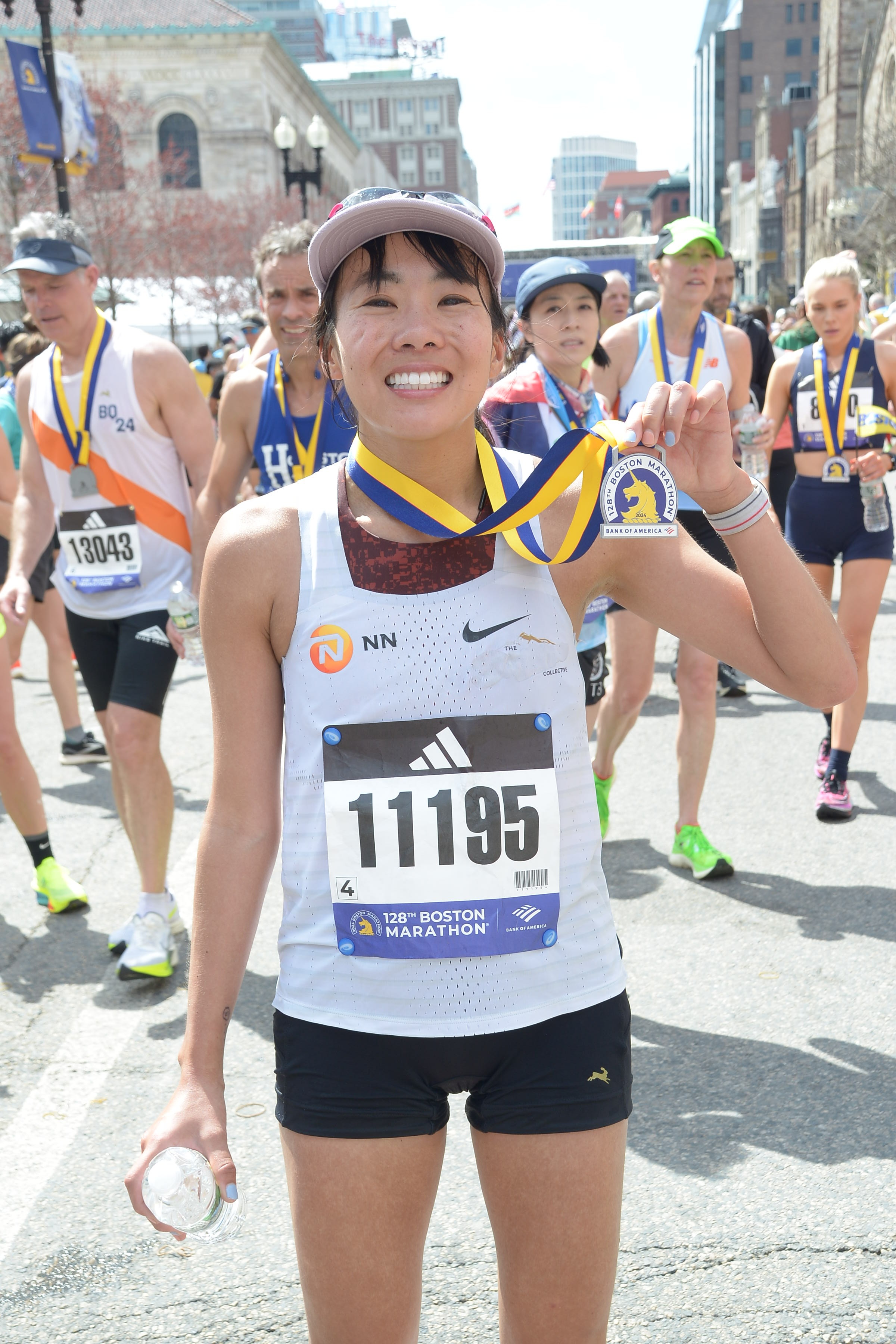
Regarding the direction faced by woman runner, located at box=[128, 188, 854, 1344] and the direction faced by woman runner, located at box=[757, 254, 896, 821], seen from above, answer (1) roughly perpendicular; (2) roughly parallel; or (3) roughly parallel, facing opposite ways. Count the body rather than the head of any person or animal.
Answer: roughly parallel

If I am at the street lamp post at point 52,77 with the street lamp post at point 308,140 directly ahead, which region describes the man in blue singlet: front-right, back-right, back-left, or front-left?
back-right

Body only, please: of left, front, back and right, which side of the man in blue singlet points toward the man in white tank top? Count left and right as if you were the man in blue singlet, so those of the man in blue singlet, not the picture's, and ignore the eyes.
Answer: right

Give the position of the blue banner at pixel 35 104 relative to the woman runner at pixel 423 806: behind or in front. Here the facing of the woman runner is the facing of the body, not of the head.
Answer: behind

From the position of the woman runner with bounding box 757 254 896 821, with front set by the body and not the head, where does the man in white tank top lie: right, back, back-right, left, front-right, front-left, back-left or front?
front-right

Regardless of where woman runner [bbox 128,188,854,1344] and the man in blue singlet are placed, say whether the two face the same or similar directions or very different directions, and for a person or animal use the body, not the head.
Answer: same or similar directions

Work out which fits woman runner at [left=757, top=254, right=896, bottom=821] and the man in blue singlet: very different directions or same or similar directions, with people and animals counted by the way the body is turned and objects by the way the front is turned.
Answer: same or similar directions

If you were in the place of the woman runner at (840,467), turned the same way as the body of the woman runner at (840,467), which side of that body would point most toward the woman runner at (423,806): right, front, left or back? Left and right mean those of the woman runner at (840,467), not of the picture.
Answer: front

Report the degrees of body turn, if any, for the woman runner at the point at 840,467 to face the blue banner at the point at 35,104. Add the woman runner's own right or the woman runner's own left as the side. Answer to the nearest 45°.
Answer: approximately 135° to the woman runner's own right

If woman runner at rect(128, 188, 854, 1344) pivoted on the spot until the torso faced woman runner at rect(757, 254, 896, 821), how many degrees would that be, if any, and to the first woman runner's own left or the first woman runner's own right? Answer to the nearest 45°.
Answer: approximately 180°

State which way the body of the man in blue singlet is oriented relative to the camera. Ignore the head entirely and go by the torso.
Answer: toward the camera

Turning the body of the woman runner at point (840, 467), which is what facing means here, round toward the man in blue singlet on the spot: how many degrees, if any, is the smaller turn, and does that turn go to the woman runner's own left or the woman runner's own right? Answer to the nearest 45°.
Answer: approximately 45° to the woman runner's own right

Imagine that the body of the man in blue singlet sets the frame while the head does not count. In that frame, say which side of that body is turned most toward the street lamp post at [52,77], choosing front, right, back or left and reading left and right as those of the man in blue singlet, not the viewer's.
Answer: back

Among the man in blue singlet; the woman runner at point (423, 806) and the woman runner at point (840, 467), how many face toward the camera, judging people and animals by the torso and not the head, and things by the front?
3

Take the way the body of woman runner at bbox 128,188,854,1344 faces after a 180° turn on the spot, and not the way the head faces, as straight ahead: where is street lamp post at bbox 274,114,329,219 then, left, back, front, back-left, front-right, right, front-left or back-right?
front

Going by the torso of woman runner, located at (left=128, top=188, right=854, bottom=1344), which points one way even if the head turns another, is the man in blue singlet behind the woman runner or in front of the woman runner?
behind

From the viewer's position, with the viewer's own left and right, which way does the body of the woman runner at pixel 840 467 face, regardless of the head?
facing the viewer
